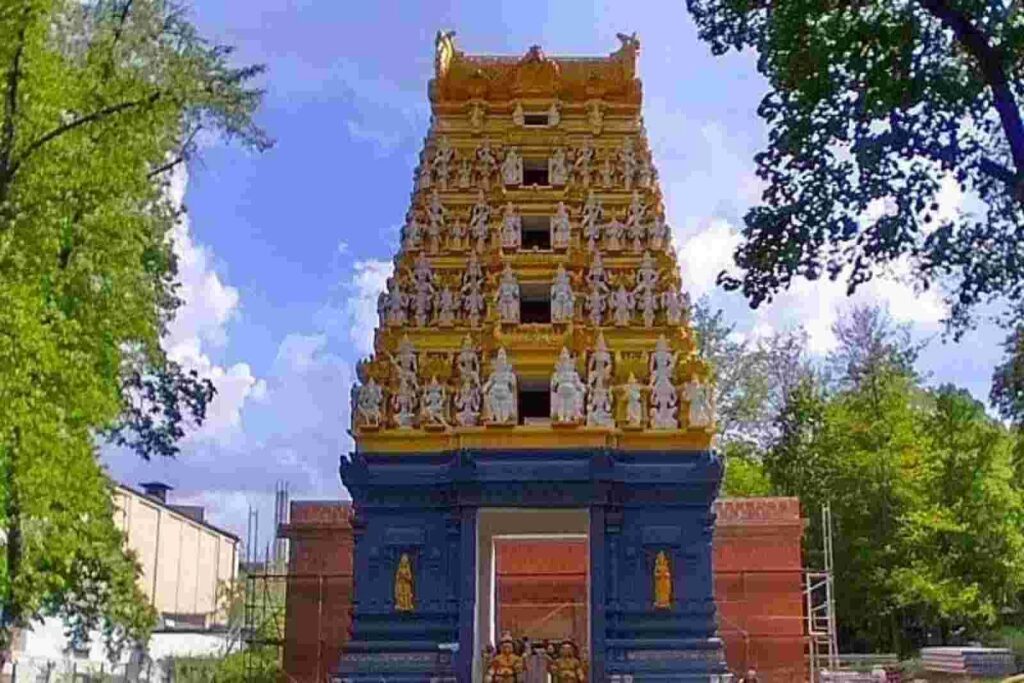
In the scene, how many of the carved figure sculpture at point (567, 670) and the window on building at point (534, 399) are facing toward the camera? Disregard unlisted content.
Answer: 2

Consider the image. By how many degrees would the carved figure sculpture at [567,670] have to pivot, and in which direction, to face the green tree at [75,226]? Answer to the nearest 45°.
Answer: approximately 45° to its right

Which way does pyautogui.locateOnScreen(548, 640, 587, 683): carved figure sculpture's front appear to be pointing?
toward the camera

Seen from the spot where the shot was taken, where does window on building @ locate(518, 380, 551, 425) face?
facing the viewer

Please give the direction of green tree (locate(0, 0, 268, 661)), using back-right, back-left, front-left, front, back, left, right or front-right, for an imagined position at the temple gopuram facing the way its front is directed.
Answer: front-right
